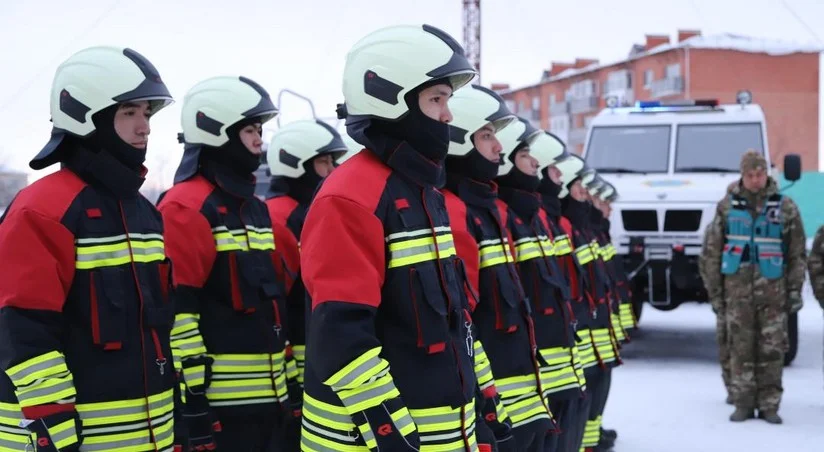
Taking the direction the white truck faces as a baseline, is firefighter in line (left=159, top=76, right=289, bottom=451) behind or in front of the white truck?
in front

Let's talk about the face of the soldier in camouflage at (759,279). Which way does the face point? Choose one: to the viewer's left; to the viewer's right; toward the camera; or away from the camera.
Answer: toward the camera

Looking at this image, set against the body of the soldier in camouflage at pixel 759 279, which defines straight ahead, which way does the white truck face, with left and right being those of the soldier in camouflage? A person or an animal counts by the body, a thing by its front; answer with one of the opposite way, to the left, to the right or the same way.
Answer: the same way

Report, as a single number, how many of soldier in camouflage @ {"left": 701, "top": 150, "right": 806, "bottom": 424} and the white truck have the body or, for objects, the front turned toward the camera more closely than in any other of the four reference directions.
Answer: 2

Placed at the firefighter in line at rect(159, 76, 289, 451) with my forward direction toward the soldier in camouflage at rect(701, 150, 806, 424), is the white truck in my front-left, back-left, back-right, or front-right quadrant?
front-left

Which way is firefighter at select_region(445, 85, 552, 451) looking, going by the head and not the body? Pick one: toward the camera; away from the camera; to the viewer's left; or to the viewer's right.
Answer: to the viewer's right

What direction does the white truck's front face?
toward the camera

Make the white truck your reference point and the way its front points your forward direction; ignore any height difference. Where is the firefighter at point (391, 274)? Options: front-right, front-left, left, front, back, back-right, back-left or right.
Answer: front

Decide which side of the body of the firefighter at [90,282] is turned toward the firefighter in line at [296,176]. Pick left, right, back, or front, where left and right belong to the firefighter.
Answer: left

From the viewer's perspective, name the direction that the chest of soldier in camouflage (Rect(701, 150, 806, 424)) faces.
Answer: toward the camera

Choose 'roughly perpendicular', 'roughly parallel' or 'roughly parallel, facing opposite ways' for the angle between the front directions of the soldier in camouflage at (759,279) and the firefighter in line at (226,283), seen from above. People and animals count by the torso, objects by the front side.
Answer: roughly perpendicular

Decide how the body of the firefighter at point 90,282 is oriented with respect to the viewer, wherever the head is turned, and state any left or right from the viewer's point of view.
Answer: facing the viewer and to the right of the viewer

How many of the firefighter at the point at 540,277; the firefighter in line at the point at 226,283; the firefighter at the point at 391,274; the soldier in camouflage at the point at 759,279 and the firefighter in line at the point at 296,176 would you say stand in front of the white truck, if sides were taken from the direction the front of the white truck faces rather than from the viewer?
5

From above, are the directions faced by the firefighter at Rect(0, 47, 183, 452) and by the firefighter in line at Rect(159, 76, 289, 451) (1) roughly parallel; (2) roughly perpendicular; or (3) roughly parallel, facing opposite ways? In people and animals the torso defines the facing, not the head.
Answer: roughly parallel

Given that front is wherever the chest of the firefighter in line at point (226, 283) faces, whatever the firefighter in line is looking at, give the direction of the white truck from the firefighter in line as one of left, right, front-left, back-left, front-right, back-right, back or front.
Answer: left
